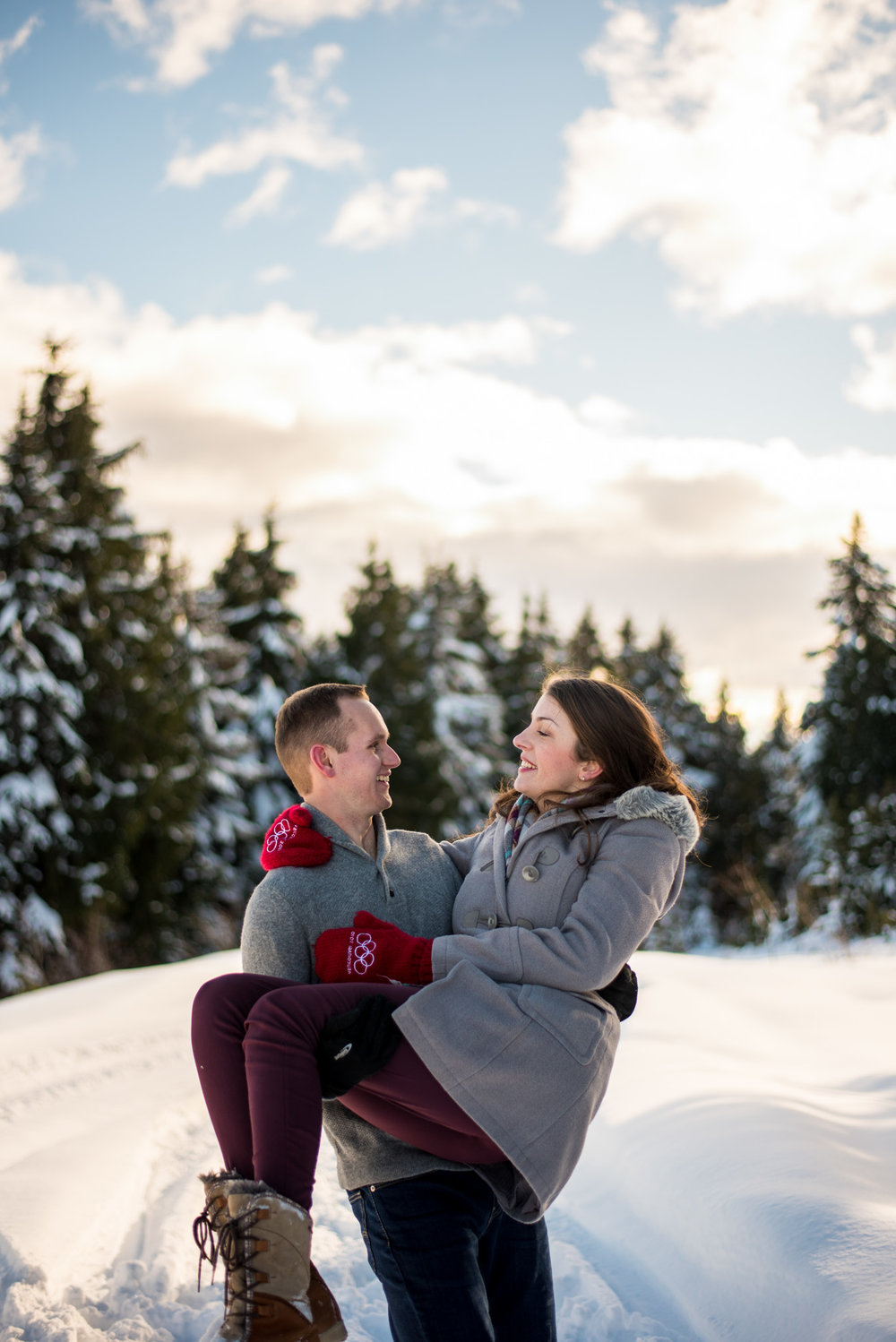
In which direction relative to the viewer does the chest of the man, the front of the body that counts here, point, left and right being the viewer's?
facing the viewer and to the right of the viewer

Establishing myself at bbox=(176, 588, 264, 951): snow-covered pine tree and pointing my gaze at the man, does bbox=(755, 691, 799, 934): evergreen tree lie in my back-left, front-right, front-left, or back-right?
back-left

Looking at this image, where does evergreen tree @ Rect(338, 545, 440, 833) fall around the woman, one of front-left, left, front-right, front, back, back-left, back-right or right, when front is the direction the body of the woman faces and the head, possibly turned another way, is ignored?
right

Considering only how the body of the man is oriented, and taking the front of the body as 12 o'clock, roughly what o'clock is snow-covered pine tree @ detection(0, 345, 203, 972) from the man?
The snow-covered pine tree is roughly at 7 o'clock from the man.

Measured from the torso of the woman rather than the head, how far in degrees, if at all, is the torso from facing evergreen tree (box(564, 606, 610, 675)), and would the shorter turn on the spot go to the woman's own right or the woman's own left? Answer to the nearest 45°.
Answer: approximately 90° to the woman's own right

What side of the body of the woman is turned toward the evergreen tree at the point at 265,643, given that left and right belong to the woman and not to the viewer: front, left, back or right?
right

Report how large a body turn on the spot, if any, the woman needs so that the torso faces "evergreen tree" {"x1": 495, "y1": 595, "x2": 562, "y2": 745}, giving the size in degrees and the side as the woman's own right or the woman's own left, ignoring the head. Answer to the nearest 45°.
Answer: approximately 90° to the woman's own right

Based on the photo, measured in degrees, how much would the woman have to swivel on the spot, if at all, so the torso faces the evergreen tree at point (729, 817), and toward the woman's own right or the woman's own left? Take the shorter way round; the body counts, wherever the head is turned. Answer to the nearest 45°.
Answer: approximately 90° to the woman's own right

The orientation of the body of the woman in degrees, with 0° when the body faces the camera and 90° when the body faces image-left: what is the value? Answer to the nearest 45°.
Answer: approximately 90°

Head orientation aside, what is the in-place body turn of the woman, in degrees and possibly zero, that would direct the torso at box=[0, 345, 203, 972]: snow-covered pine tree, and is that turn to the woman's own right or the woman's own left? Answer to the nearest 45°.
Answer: approximately 90° to the woman's own right

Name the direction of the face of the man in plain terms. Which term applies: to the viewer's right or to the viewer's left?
to the viewer's right
